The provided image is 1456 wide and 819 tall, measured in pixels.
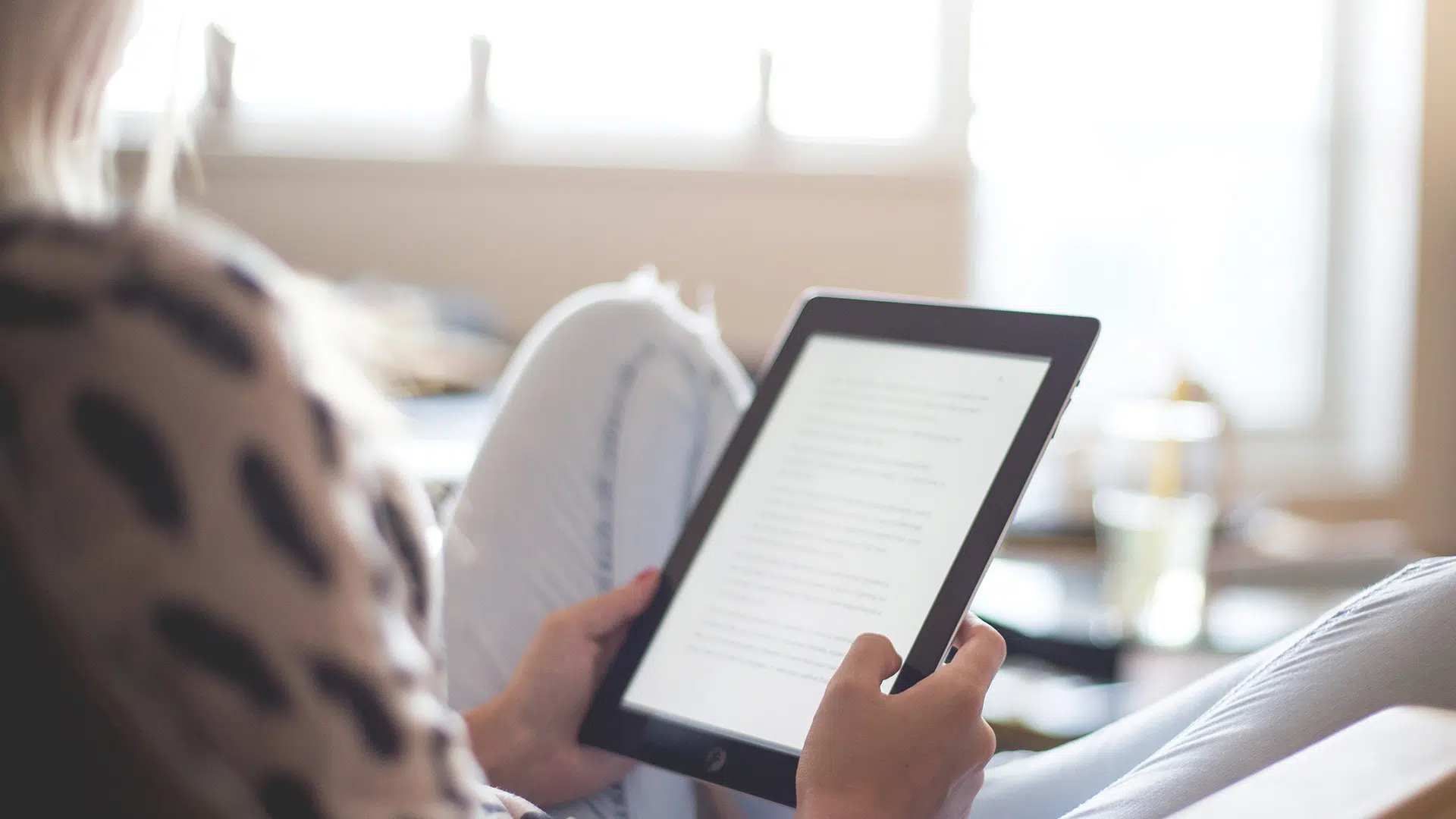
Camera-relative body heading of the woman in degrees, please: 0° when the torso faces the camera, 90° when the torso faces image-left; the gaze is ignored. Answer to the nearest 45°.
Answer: approximately 225°
